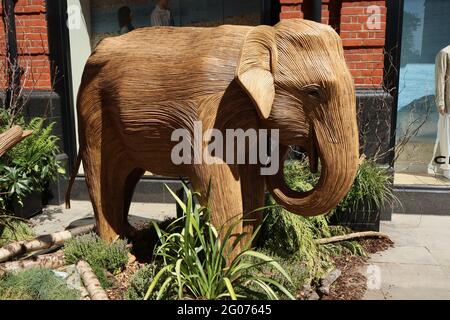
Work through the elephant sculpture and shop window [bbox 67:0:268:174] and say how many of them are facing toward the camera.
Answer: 1

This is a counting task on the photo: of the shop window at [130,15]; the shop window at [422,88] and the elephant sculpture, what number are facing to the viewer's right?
1

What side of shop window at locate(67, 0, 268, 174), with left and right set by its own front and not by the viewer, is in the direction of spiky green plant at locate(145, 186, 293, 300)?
front

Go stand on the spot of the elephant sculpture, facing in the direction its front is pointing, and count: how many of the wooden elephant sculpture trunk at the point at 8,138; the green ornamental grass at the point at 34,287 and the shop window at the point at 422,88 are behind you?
2

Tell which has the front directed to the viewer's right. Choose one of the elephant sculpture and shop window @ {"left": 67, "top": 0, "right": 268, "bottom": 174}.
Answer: the elephant sculpture

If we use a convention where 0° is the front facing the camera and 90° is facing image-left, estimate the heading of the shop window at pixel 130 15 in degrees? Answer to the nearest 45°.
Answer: approximately 0°

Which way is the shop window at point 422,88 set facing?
toward the camera

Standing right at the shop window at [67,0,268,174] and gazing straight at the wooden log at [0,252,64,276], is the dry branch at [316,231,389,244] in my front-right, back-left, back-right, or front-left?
front-left

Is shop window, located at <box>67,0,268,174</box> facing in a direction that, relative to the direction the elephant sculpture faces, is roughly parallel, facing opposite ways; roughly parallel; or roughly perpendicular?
roughly perpendicular

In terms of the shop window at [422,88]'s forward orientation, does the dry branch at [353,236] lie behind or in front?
in front

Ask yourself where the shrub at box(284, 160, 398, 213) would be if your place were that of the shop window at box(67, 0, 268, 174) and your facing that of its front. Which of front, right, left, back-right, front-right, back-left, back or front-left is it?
front-left

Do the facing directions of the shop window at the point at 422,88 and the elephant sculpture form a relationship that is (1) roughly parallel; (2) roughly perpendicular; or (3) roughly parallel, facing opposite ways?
roughly perpendicular

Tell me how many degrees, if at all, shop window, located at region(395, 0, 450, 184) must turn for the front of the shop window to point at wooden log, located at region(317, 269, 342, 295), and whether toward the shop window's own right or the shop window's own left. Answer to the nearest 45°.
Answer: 0° — it already faces it

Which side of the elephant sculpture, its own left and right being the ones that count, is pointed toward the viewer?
right

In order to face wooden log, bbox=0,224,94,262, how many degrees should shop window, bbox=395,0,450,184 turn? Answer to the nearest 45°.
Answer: approximately 45° to its right

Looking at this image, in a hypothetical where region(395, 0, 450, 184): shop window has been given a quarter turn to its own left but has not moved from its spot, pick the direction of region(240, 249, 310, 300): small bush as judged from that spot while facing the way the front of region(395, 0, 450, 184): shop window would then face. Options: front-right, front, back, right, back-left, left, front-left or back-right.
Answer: right
